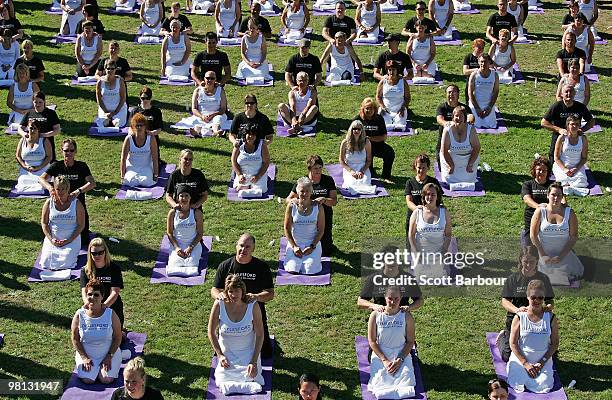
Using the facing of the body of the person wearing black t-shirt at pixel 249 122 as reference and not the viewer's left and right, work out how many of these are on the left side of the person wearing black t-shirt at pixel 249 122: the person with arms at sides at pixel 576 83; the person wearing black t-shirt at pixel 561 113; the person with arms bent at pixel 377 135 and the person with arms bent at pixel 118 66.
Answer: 3

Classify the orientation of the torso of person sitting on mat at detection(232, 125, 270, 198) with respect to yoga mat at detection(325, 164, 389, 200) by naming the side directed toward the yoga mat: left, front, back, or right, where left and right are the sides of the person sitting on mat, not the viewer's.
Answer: left

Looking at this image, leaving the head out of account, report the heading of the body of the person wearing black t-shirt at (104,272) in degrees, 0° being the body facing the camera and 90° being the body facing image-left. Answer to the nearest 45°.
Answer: approximately 0°

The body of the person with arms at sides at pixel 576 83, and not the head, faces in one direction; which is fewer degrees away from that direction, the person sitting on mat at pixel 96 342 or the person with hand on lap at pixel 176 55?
the person sitting on mat

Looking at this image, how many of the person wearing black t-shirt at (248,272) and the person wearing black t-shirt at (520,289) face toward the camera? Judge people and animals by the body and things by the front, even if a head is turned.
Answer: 2

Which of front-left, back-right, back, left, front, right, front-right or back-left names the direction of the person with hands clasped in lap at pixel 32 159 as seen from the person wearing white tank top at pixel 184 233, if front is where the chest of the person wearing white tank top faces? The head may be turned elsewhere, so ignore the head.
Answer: back-right

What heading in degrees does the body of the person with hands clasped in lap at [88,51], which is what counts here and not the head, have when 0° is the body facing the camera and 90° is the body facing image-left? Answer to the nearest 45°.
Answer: approximately 0°

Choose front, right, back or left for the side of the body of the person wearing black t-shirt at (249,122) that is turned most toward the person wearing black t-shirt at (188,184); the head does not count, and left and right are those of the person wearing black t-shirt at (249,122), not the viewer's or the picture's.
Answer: front

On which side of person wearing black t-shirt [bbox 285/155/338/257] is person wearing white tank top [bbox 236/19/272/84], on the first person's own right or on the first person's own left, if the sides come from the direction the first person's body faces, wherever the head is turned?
on the first person's own right

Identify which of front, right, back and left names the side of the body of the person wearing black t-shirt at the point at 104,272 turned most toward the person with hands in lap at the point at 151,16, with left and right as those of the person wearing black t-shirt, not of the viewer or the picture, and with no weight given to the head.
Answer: back
